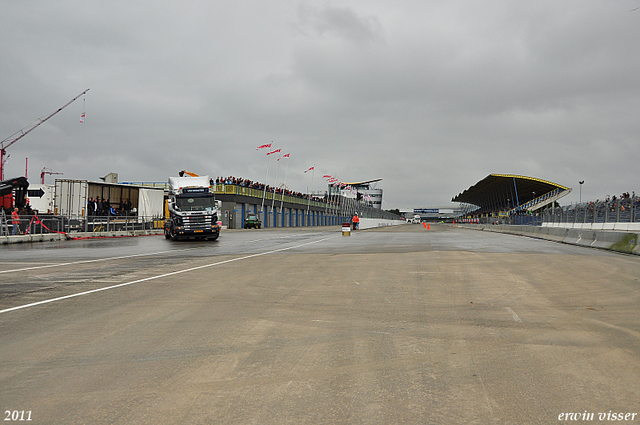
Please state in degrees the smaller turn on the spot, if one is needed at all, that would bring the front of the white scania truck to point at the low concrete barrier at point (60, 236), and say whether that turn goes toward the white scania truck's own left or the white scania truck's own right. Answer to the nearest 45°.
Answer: approximately 135° to the white scania truck's own right

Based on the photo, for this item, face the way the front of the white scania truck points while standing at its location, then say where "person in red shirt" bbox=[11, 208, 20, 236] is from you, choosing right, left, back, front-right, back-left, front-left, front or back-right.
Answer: right

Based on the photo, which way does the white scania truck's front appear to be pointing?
toward the camera

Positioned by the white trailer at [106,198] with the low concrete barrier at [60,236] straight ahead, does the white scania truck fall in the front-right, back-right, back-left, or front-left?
front-left

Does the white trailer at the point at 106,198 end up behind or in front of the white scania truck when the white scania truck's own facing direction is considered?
behind

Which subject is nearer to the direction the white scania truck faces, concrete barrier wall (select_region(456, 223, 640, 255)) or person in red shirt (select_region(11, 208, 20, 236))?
the concrete barrier wall

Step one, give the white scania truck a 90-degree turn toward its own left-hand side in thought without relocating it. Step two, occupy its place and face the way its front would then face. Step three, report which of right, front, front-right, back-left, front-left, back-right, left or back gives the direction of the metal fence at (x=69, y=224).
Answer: back-left

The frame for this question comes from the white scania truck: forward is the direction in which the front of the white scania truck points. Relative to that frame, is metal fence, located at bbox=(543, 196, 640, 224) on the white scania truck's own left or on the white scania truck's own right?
on the white scania truck's own left
